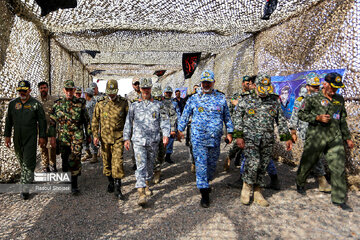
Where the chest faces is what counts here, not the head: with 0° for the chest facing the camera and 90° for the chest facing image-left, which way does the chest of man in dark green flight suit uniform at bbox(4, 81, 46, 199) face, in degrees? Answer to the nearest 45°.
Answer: approximately 0°

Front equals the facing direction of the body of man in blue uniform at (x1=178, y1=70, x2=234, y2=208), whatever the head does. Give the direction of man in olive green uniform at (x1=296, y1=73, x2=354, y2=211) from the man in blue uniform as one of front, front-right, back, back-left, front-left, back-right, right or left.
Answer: left

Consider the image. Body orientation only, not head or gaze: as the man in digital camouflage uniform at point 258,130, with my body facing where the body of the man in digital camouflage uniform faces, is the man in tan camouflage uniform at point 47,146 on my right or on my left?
on my right

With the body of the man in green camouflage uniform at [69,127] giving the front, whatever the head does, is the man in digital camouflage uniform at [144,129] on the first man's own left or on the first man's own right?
on the first man's own left

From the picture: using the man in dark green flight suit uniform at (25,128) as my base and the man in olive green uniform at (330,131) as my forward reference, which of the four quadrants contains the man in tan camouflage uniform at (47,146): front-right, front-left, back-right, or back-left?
back-left

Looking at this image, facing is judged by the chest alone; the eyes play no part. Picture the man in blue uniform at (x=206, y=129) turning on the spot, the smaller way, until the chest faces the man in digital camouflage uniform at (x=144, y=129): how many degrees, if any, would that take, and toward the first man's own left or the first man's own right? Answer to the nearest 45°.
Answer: approximately 90° to the first man's own right

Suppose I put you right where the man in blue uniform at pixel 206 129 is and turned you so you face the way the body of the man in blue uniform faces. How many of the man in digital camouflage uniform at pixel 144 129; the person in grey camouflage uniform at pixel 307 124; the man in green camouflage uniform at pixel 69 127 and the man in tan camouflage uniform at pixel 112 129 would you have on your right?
3

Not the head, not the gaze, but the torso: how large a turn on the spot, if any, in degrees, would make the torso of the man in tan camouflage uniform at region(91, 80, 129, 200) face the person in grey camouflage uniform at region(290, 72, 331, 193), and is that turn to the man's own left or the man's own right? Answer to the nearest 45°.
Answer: approximately 90° to the man's own left

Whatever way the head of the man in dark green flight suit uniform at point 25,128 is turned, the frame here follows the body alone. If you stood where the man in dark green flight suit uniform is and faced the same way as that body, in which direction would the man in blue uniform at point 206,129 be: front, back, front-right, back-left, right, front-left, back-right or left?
front-left

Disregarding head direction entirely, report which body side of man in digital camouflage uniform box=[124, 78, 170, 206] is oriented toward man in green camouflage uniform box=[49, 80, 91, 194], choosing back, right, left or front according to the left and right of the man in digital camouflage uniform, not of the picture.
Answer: right
